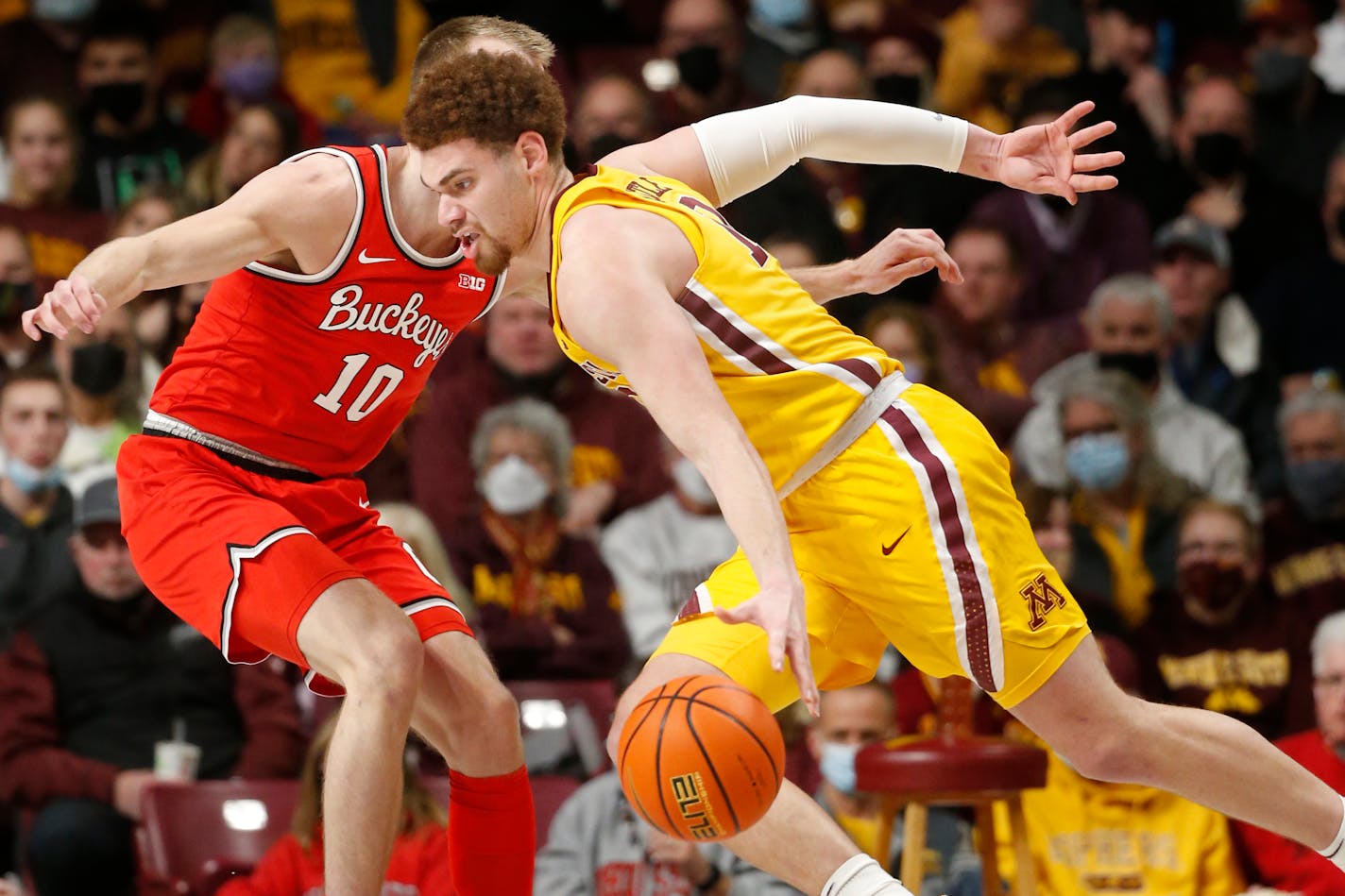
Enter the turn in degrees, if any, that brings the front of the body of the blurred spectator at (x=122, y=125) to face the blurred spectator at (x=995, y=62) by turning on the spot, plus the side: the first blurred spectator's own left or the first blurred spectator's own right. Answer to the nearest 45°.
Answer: approximately 90° to the first blurred spectator's own left

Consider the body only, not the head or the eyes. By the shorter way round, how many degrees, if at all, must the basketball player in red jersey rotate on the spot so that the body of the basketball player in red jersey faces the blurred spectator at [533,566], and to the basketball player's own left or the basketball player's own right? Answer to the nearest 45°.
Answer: approximately 135° to the basketball player's own left

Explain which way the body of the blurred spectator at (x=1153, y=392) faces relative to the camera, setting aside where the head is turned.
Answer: toward the camera

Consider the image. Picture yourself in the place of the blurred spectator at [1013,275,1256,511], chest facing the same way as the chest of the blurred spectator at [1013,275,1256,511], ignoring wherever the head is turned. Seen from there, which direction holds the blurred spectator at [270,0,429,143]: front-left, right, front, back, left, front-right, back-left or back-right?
right

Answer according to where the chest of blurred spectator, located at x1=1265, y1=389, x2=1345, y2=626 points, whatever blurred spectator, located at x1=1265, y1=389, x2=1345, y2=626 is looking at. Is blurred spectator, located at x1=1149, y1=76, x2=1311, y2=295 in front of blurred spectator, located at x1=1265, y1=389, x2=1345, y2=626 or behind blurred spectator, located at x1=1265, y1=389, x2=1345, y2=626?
behind

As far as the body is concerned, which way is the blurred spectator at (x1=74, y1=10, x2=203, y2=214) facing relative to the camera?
toward the camera

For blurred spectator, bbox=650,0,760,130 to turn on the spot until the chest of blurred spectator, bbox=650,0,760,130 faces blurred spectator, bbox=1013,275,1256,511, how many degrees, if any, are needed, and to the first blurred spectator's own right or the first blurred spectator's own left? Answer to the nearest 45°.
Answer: approximately 45° to the first blurred spectator's own left

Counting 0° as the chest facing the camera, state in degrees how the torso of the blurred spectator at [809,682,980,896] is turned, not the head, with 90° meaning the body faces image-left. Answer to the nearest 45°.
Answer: approximately 0°

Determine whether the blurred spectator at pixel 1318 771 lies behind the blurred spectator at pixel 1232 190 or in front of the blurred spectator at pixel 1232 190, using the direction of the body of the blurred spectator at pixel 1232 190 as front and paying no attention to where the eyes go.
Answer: in front

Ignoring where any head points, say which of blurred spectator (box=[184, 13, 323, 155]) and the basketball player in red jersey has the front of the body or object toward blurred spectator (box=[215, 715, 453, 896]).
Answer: blurred spectator (box=[184, 13, 323, 155])

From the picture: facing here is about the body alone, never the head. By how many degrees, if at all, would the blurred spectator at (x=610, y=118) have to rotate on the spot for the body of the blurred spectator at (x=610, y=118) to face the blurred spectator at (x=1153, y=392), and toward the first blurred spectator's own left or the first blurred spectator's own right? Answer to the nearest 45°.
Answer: approximately 90° to the first blurred spectator's own left

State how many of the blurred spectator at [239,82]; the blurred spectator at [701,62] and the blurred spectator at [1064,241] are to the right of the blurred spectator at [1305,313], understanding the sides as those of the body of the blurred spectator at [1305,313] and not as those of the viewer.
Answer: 3
